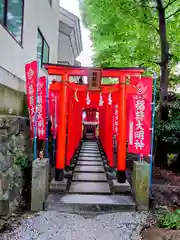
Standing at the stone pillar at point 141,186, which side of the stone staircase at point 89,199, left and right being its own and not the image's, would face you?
left

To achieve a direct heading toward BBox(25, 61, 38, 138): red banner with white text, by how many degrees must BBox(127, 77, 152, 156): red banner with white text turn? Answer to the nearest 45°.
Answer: approximately 90° to its right

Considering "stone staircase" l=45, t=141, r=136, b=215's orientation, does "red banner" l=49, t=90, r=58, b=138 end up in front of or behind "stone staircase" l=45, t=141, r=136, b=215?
behind

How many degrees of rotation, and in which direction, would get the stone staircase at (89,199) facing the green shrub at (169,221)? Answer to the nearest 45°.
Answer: approximately 45° to its left

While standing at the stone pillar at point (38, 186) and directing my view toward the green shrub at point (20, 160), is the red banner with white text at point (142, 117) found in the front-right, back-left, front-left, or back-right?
back-right

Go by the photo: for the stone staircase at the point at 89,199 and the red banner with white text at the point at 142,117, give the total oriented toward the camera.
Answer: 2

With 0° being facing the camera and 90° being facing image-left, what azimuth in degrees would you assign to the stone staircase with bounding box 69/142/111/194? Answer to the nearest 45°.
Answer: approximately 0°

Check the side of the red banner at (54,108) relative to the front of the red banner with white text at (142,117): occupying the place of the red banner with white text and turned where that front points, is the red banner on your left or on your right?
on your right
